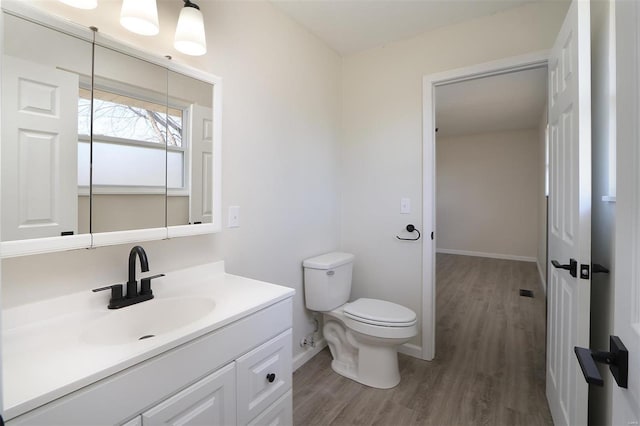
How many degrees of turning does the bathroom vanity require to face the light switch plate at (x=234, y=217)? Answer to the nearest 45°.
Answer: approximately 90° to its left

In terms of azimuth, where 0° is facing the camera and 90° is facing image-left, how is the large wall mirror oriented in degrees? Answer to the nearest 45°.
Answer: approximately 315°

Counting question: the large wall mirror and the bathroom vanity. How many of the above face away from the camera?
0

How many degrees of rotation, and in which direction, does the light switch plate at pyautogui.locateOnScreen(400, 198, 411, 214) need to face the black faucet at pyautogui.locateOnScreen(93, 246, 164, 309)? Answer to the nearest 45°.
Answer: approximately 45° to its right

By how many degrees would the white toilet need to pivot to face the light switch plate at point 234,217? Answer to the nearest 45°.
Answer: approximately 90° to its right

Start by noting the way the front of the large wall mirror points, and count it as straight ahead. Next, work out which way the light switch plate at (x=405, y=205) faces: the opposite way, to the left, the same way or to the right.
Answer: to the right

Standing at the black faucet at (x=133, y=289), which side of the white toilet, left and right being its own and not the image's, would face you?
right

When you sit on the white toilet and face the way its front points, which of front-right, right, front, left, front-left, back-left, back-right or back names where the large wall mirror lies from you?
right

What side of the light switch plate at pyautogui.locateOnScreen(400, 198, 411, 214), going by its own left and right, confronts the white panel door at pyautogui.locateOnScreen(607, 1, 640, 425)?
front

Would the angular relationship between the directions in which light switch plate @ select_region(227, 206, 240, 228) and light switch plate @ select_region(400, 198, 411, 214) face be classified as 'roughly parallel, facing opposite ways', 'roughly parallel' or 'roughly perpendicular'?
roughly perpendicular

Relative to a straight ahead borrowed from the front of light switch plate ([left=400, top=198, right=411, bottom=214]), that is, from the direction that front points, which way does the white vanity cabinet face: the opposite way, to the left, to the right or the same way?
to the left
